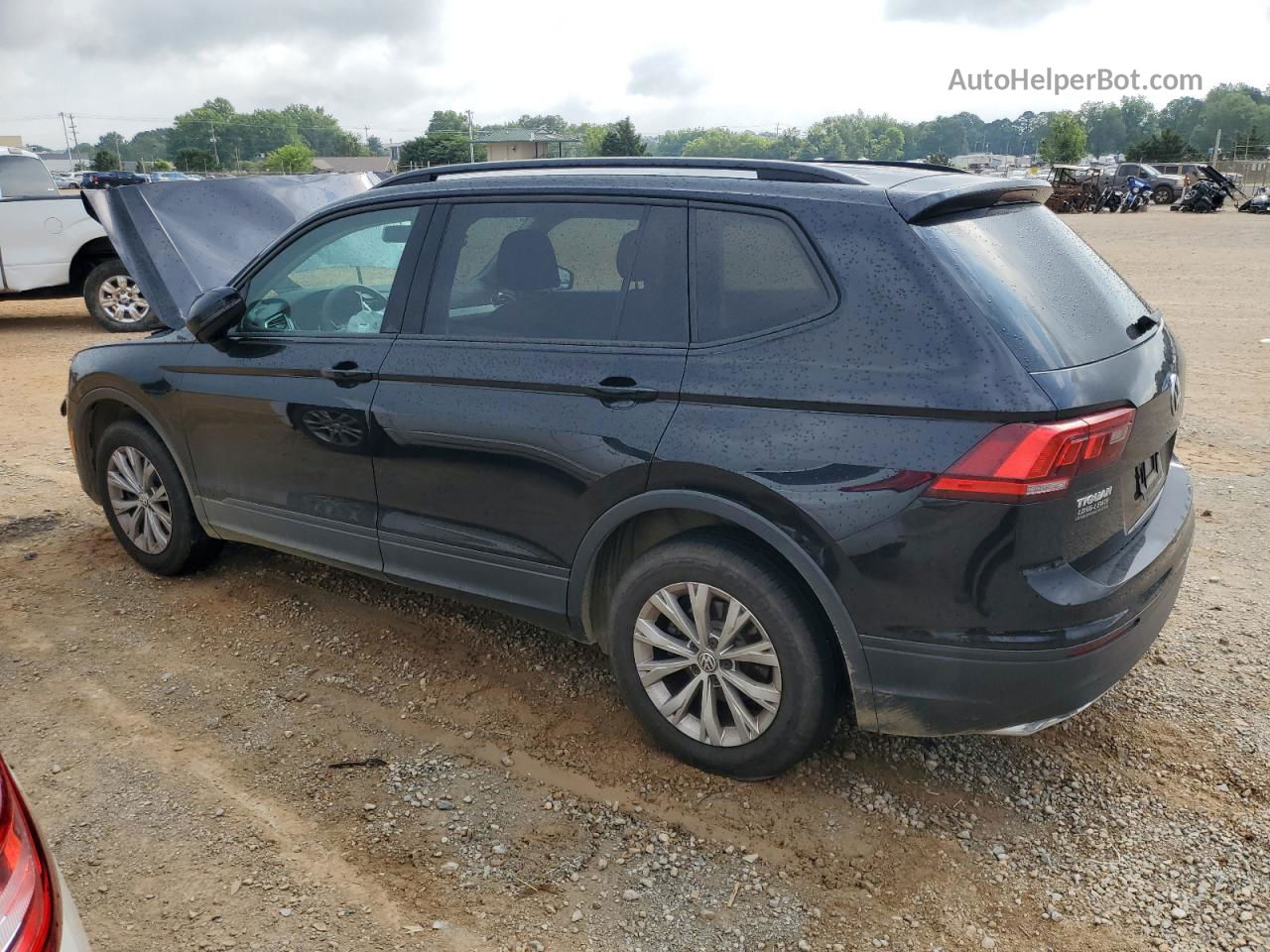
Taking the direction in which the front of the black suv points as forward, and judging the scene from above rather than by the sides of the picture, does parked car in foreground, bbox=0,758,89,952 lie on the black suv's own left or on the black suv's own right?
on the black suv's own left

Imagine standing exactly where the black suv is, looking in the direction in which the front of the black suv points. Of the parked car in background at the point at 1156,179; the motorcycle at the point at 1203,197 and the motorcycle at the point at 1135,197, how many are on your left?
0

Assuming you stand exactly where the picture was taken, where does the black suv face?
facing away from the viewer and to the left of the viewer

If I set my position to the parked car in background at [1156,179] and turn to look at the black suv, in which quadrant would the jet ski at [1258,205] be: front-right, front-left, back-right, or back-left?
front-left

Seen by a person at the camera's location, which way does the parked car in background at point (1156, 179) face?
facing the viewer and to the right of the viewer

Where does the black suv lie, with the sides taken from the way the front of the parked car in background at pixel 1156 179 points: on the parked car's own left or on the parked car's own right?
on the parked car's own right

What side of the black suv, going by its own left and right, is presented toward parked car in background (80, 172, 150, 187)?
front
